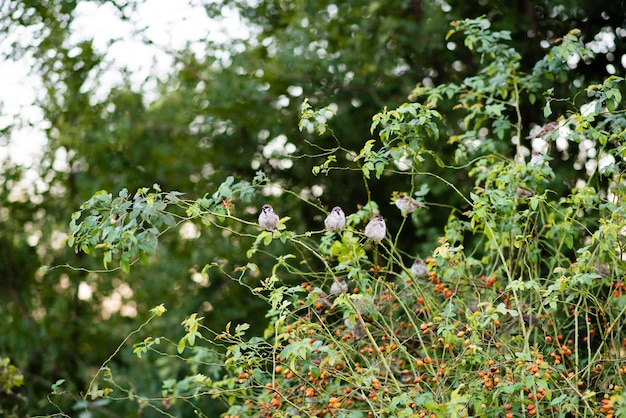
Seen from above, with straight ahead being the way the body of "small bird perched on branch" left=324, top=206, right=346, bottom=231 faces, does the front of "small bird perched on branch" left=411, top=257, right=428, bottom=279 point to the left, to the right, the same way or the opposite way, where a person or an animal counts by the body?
the same way

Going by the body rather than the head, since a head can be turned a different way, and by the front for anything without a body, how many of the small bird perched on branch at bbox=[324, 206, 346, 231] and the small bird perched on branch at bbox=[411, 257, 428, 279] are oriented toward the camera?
2

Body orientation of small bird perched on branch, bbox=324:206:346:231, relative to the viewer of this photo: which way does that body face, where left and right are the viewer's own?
facing the viewer

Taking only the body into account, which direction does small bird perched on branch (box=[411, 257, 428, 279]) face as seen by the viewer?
toward the camera
